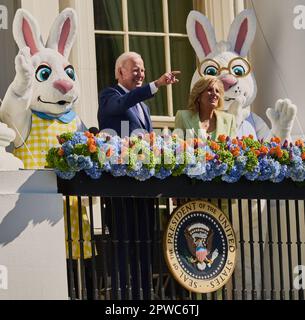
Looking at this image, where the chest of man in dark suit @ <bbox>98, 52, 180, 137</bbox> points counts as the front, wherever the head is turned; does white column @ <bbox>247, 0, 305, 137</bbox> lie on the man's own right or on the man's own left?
on the man's own left

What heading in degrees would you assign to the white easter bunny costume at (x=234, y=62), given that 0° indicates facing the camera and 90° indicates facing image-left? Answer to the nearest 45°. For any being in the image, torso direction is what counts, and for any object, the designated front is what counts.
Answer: approximately 0°

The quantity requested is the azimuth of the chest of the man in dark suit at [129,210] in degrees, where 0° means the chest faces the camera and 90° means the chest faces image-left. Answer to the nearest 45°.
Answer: approximately 315°

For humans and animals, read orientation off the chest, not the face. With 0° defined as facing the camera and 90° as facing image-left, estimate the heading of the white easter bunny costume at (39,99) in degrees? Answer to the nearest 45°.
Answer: approximately 315°

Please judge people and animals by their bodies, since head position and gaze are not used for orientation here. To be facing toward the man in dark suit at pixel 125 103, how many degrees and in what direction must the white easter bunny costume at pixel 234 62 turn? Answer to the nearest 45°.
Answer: approximately 45° to its right

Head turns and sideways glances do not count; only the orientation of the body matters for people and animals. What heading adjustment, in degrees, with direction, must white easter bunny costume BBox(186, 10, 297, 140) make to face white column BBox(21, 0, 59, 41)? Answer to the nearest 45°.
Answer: approximately 90° to its right
